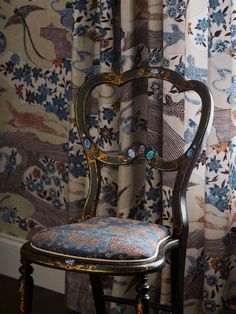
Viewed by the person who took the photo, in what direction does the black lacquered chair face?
facing the viewer and to the left of the viewer
